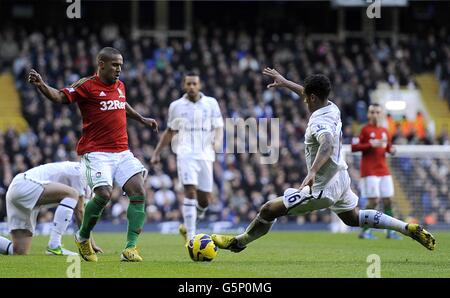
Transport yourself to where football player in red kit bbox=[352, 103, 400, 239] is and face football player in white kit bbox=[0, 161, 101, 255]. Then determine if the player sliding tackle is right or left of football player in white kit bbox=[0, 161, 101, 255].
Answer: left

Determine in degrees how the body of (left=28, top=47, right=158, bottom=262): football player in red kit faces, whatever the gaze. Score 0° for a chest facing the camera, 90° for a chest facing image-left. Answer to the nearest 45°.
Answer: approximately 315°

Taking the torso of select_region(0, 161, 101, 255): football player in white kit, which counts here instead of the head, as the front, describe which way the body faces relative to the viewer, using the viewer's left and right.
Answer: facing to the right of the viewer

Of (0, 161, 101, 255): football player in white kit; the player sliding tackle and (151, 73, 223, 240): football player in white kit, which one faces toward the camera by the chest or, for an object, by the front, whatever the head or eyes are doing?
(151, 73, 223, 240): football player in white kit

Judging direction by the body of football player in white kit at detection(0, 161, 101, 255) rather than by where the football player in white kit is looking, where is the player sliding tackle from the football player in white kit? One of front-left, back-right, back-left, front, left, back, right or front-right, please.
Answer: front-right

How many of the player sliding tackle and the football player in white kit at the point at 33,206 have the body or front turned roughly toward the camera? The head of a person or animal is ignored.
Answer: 0

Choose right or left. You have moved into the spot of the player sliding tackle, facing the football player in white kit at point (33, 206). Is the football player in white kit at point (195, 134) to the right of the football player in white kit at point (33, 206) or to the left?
right

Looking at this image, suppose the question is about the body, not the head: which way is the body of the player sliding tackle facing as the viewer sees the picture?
to the viewer's left

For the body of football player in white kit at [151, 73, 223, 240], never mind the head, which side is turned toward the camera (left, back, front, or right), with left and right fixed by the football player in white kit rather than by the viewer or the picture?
front

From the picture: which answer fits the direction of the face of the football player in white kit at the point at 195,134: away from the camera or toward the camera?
toward the camera

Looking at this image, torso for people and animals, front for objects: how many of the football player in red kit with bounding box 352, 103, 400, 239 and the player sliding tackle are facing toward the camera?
1

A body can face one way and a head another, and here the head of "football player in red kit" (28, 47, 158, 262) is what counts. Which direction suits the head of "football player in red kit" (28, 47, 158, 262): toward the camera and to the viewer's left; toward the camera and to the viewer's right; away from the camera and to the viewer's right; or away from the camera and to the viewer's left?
toward the camera and to the viewer's right

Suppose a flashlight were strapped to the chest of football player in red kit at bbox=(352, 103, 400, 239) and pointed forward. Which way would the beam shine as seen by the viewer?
toward the camera

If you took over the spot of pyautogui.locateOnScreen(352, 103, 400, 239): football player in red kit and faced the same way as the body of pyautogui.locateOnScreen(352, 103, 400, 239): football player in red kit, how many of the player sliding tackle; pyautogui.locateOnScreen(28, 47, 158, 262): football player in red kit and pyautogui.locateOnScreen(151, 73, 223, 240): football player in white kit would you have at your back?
0

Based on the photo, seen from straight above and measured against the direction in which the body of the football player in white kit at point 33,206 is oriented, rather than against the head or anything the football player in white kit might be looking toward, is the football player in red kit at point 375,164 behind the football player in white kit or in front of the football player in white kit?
in front

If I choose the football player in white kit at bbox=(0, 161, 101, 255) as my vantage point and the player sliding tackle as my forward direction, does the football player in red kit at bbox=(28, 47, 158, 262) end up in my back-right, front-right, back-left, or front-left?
front-right

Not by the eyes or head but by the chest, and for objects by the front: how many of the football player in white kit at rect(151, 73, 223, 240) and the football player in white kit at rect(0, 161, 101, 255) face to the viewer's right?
1
